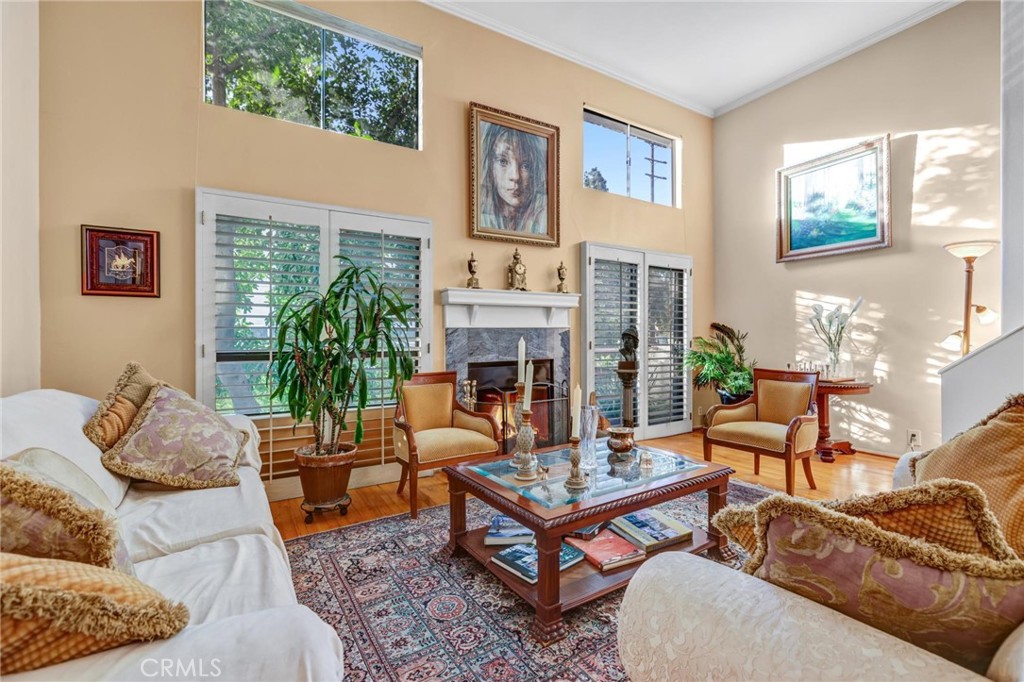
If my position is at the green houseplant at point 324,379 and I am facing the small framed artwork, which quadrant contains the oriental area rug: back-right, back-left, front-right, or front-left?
back-left

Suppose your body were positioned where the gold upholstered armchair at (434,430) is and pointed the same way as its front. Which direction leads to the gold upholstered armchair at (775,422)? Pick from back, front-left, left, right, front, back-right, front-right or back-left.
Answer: front-left

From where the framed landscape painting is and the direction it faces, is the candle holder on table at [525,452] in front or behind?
in front

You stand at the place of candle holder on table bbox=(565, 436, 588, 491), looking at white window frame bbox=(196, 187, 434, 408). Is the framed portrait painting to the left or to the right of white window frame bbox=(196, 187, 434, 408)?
right

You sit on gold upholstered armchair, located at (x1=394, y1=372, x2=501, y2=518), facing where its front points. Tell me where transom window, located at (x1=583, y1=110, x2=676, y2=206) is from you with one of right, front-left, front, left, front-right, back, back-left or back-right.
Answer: left

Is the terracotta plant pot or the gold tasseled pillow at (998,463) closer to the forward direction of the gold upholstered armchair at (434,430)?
the gold tasseled pillow

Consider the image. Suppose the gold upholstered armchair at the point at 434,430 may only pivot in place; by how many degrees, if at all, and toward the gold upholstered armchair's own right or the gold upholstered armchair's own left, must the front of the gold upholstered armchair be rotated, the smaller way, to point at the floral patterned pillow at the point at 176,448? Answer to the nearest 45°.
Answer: approximately 90° to the gold upholstered armchair's own right

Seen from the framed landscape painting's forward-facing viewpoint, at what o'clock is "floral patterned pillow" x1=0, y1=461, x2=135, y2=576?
The floral patterned pillow is roughly at 11 o'clock from the framed landscape painting.

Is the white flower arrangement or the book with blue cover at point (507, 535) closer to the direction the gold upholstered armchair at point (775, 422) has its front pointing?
the book with blue cover

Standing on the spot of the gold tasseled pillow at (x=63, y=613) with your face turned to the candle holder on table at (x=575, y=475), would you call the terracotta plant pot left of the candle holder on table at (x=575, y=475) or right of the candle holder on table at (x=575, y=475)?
left

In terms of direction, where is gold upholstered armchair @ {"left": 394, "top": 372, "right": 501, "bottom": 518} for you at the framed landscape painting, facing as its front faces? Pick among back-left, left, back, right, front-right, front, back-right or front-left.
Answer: front

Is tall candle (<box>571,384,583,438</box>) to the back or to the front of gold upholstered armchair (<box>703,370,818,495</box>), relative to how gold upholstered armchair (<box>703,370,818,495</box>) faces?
to the front

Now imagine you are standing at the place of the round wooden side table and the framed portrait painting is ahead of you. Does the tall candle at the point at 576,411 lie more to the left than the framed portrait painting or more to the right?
left

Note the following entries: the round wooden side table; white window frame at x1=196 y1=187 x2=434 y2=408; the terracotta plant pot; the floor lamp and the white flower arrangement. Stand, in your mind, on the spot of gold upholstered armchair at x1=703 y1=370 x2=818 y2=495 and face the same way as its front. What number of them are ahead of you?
2

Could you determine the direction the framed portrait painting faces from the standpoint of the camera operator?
facing the viewer and to the right of the viewer

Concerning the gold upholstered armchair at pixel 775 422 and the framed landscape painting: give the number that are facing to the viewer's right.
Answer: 0

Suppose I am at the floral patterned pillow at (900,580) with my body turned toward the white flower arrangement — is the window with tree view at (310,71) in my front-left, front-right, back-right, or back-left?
front-left

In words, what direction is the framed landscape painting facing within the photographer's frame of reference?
facing the viewer and to the left of the viewer

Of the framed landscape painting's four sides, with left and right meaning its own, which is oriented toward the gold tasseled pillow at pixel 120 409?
front

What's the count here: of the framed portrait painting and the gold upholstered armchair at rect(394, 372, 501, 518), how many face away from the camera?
0
